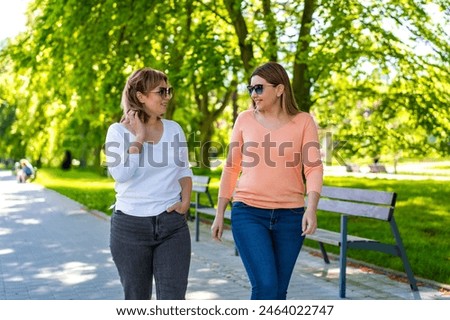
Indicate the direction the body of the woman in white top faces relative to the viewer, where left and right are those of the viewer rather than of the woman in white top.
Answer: facing the viewer

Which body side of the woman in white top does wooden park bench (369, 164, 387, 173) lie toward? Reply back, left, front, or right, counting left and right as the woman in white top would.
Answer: back

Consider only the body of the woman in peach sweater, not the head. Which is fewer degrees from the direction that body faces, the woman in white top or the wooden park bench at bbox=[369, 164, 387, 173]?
the woman in white top

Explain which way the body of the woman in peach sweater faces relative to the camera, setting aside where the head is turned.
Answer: toward the camera

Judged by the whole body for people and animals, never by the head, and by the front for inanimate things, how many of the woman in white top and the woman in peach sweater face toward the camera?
2

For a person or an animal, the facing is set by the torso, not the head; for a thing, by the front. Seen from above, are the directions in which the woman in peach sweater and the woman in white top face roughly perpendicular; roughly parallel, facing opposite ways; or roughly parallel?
roughly parallel

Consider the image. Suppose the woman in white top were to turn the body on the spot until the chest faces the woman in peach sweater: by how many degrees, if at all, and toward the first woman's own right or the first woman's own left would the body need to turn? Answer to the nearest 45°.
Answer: approximately 90° to the first woman's own left

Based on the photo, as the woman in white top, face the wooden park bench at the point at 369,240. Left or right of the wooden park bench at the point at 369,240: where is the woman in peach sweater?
right

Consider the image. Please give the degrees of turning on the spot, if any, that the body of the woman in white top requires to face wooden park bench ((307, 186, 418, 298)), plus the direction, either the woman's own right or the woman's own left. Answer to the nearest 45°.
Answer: approximately 135° to the woman's own left

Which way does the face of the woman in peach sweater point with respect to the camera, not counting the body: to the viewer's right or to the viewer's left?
to the viewer's left

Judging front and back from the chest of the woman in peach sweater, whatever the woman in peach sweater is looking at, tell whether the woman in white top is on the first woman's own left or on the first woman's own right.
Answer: on the first woman's own right
